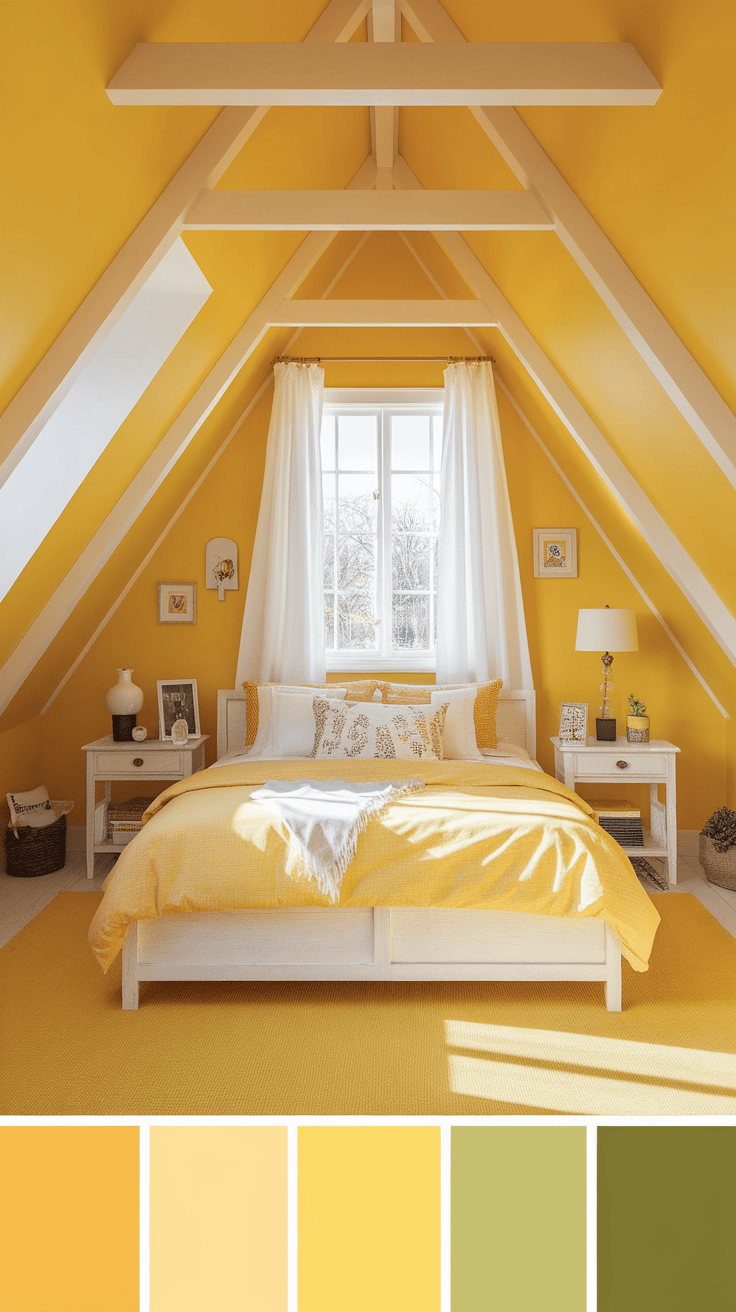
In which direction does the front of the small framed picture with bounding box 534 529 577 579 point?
toward the camera

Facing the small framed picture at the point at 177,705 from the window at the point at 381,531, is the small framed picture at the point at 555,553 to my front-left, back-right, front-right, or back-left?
back-left

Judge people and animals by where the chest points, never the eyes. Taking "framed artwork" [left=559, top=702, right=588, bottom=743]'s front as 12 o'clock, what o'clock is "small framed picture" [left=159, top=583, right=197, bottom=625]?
The small framed picture is roughly at 3 o'clock from the framed artwork.

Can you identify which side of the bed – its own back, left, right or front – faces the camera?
front

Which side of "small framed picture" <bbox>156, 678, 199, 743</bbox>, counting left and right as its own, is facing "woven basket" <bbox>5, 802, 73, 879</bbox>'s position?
right

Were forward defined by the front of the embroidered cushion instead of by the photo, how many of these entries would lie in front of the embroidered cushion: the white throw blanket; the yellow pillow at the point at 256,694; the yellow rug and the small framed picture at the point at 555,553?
2

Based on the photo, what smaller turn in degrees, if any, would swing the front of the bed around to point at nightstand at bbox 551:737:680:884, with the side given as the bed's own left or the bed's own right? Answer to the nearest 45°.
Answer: approximately 135° to the bed's own left

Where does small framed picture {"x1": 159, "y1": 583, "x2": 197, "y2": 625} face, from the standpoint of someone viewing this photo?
facing the viewer

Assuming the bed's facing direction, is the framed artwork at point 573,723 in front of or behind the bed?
behind

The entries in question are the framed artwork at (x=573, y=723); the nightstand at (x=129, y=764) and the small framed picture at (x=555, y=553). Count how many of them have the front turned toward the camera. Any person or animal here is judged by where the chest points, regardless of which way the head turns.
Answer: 3

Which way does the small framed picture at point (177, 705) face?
toward the camera

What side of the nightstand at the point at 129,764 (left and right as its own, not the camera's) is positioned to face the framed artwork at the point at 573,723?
left
